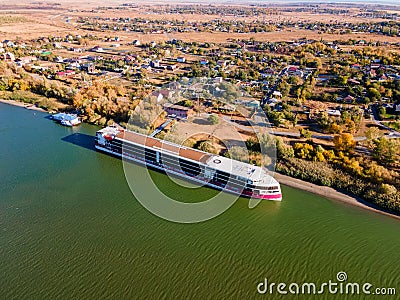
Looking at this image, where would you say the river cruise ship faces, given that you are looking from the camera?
facing the viewer and to the right of the viewer

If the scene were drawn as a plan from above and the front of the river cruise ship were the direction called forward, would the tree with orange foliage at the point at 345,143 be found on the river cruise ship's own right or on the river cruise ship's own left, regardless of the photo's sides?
on the river cruise ship's own left
